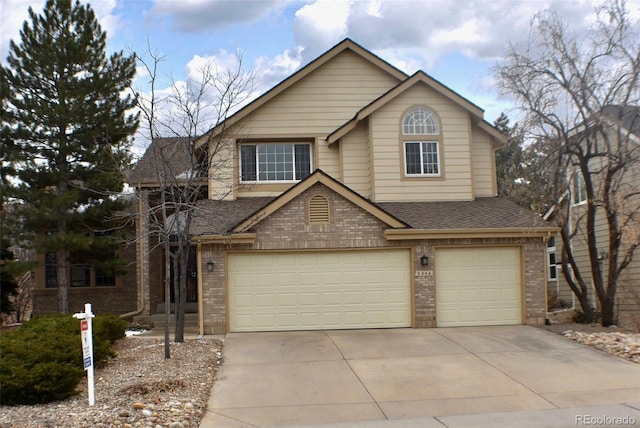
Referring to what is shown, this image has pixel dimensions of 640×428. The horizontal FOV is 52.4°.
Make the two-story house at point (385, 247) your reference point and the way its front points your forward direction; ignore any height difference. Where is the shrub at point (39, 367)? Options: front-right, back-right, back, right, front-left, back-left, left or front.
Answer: front-right

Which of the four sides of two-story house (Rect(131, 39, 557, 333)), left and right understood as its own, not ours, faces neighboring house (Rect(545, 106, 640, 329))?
left

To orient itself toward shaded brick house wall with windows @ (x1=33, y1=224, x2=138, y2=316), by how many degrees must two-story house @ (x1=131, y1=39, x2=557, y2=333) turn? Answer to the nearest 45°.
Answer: approximately 135° to its right

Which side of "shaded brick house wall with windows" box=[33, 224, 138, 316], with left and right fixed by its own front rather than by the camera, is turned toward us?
front

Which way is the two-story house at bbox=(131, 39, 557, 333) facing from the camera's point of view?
toward the camera

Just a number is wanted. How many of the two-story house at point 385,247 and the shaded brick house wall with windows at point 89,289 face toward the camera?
2

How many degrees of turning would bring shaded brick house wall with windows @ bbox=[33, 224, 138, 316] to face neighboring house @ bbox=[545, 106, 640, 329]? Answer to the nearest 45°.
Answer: approximately 45° to its left
